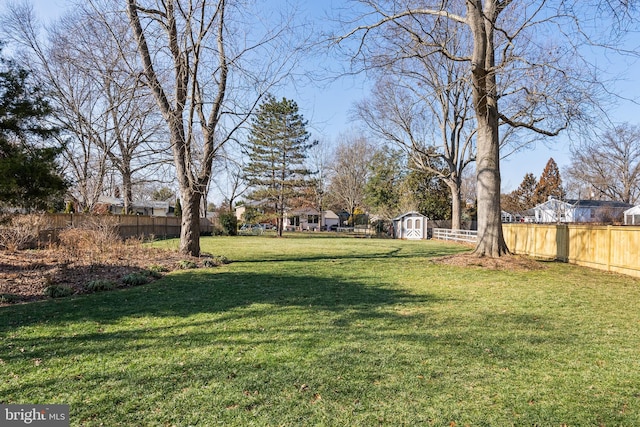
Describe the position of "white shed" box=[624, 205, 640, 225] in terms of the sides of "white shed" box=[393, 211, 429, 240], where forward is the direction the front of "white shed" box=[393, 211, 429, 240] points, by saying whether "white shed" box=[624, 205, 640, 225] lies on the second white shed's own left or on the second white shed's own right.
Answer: on the second white shed's own left

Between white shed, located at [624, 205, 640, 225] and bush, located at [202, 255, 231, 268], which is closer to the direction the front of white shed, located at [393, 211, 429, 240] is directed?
the bush

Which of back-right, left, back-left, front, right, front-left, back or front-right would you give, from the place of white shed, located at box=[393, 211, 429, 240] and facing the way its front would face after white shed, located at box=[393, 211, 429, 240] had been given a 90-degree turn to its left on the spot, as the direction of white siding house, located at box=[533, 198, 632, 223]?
front-left

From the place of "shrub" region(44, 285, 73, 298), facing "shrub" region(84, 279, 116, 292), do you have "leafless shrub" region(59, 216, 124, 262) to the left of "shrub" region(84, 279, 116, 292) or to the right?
left

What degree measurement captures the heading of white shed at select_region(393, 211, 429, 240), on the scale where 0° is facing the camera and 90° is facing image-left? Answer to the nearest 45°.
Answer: approximately 0°

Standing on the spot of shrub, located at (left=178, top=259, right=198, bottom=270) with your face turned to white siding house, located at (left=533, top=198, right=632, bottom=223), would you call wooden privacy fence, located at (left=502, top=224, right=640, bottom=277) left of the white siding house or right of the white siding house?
right

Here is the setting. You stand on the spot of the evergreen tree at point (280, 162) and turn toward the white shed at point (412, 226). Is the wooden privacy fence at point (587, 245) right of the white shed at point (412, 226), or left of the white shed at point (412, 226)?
right

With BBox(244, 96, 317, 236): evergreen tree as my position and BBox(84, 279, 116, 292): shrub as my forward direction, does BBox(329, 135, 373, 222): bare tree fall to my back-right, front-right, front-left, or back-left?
back-left
